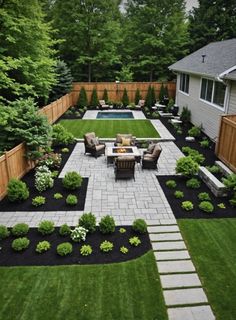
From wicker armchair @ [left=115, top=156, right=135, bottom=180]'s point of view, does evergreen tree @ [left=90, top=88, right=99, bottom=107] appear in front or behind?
in front

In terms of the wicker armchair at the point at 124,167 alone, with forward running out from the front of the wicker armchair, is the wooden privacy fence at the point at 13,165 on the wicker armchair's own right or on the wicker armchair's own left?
on the wicker armchair's own left

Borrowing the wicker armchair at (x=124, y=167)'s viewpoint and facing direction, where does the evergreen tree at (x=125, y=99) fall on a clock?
The evergreen tree is roughly at 12 o'clock from the wicker armchair.

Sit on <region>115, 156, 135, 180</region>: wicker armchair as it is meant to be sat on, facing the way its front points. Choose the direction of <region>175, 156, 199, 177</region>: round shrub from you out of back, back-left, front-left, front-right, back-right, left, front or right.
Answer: right

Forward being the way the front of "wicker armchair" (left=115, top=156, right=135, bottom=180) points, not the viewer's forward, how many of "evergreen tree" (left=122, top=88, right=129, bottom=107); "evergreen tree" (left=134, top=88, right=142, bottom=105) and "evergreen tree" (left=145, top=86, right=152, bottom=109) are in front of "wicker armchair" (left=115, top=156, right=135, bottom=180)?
3

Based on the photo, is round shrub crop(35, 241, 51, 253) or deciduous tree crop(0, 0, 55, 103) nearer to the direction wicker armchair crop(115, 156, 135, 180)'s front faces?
the deciduous tree

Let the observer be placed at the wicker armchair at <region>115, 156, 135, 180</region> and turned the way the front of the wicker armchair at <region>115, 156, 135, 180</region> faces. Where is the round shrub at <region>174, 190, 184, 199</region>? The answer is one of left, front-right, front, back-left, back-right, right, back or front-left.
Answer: back-right

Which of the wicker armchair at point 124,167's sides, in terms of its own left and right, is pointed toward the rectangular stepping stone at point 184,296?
back

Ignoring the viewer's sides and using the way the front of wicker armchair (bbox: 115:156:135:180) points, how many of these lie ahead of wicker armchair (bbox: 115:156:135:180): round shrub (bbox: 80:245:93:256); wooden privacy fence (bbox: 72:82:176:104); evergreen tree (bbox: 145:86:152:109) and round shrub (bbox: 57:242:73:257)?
2

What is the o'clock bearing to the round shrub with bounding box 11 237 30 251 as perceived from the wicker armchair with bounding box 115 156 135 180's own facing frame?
The round shrub is roughly at 7 o'clock from the wicker armchair.

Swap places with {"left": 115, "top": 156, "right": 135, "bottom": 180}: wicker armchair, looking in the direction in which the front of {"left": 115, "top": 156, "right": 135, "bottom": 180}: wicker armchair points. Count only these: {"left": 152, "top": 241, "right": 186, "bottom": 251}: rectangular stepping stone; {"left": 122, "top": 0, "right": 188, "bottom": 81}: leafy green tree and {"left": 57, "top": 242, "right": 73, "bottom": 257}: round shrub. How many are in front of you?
1

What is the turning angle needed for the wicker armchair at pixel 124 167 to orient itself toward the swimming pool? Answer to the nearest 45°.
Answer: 0° — it already faces it

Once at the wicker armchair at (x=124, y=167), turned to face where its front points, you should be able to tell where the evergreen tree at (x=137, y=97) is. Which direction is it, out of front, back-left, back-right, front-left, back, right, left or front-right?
front

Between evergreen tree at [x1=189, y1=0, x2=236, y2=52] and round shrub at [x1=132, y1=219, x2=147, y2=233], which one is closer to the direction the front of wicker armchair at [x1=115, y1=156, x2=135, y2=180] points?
the evergreen tree

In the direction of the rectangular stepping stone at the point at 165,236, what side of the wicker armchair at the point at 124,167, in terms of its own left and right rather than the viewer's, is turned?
back

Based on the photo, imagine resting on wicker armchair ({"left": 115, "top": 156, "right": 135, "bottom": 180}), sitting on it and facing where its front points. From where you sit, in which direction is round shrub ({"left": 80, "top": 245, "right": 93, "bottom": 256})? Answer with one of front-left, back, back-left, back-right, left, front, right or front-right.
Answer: back

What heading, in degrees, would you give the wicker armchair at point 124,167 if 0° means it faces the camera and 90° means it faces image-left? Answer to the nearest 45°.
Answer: approximately 180°

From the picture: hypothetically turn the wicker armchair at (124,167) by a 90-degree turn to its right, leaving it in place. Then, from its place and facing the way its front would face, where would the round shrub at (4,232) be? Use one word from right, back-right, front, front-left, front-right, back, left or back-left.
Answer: back-right

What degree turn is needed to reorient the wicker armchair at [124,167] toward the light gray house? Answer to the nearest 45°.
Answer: approximately 45° to its right

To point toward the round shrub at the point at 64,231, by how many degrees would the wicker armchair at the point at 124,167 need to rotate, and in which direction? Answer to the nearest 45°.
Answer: approximately 135° to its left
